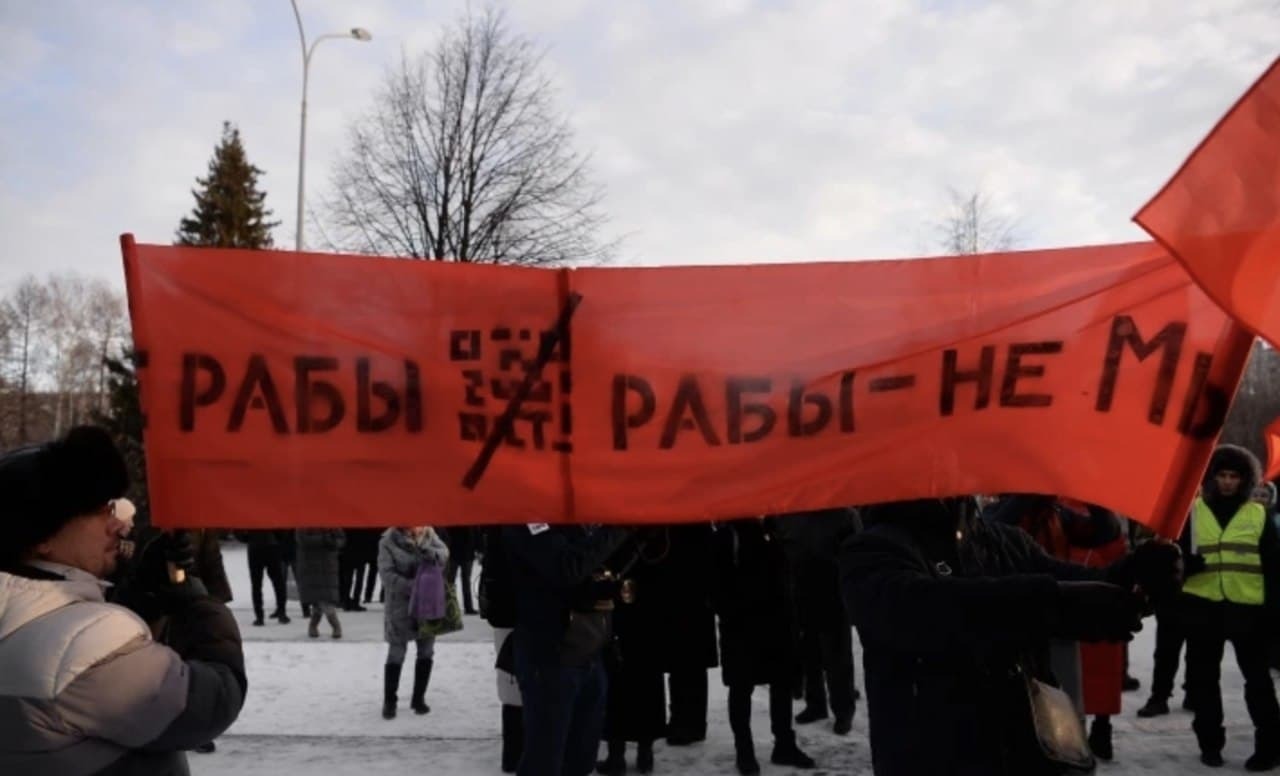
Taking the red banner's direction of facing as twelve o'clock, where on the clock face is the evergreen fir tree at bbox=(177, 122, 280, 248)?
The evergreen fir tree is roughly at 5 o'clock from the red banner.

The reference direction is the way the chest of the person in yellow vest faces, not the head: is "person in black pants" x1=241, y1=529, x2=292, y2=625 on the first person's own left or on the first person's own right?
on the first person's own right

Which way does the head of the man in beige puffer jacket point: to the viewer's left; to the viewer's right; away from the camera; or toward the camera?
to the viewer's right

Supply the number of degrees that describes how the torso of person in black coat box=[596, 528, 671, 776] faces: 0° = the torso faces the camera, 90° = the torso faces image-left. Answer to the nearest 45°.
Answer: approximately 45°

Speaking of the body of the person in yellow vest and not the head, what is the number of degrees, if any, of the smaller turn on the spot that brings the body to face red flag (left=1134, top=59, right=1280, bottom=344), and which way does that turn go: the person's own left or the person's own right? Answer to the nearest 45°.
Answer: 0° — they already face it

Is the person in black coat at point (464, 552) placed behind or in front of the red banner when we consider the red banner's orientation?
behind

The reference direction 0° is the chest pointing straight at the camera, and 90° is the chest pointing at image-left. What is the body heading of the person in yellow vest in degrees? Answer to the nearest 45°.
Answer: approximately 0°

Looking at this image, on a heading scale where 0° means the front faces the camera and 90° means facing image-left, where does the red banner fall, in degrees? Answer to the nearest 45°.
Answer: approximately 0°

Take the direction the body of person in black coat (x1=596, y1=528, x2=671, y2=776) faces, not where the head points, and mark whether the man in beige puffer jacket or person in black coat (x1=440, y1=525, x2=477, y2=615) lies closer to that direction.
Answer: the man in beige puffer jacket

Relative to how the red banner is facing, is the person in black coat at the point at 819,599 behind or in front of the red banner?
behind

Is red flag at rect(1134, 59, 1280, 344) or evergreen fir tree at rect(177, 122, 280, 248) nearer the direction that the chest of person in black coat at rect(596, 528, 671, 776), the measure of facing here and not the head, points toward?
the red flag

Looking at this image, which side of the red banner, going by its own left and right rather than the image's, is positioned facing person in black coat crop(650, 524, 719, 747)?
back

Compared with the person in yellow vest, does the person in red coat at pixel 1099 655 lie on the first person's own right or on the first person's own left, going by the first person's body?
on the first person's own right

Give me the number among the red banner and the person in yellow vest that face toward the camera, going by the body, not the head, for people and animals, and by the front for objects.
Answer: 2

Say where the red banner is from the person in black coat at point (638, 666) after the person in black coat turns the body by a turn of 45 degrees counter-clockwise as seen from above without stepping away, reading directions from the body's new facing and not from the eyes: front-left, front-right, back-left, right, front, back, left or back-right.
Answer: front

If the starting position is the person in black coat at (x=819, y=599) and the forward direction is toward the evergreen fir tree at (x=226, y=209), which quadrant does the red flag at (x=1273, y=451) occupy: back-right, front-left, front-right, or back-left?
back-right
